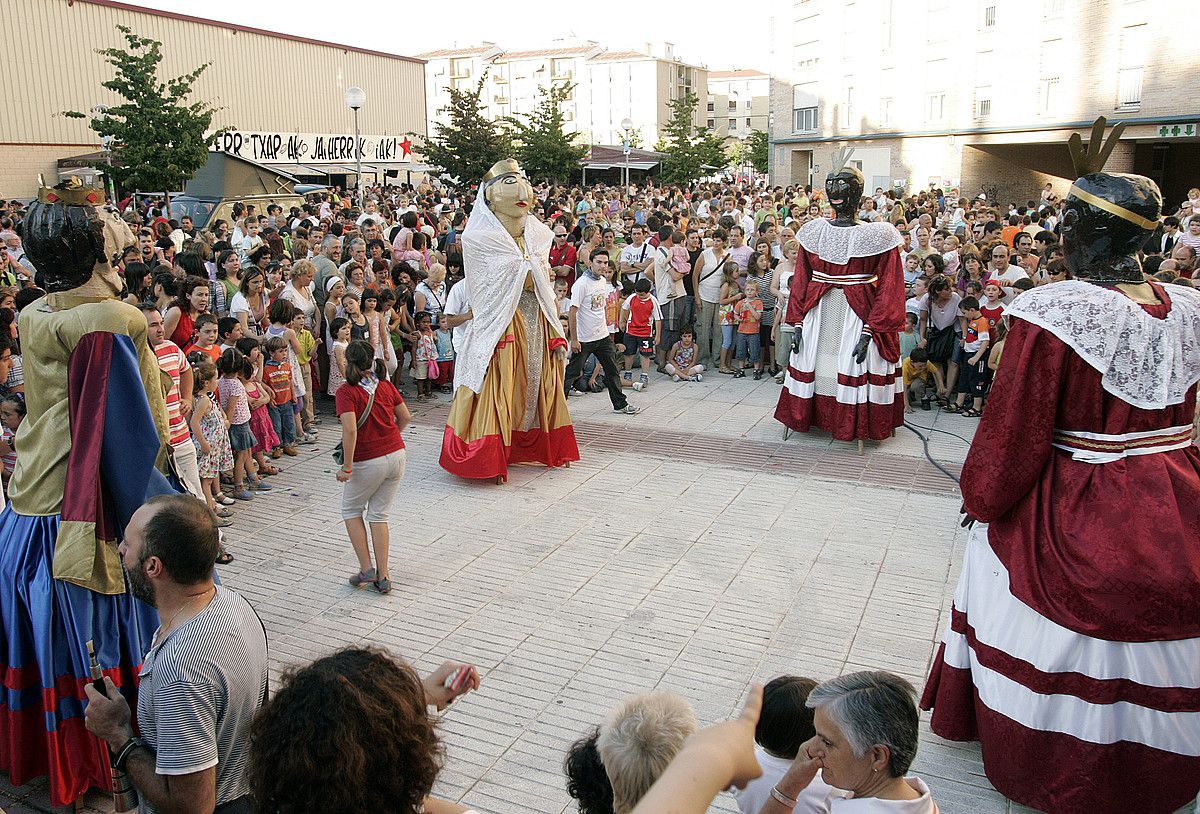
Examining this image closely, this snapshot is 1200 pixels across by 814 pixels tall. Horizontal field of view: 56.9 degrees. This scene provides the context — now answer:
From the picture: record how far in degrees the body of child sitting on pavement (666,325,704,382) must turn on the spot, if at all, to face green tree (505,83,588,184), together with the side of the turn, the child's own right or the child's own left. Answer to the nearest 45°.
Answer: approximately 180°

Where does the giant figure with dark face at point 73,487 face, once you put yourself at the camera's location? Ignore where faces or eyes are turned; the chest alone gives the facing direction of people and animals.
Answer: facing away from the viewer and to the right of the viewer

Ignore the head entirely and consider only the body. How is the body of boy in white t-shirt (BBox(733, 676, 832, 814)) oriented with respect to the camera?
away from the camera

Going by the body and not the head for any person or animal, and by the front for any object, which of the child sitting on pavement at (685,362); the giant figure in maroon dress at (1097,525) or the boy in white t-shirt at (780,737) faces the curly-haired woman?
the child sitting on pavement

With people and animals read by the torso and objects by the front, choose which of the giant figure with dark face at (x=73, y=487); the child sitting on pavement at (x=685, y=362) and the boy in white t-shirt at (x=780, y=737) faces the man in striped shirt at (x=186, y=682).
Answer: the child sitting on pavement

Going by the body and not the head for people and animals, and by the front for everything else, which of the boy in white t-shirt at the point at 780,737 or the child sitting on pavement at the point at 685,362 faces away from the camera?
the boy in white t-shirt

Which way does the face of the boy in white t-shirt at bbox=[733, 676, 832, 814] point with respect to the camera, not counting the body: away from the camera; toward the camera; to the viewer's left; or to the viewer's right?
away from the camera

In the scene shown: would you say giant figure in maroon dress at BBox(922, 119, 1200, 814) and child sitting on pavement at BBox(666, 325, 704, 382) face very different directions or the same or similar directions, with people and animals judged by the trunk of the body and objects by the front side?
very different directions

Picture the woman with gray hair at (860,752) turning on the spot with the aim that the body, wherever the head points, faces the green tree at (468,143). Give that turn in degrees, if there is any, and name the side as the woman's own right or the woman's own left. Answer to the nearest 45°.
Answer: approximately 90° to the woman's own right
